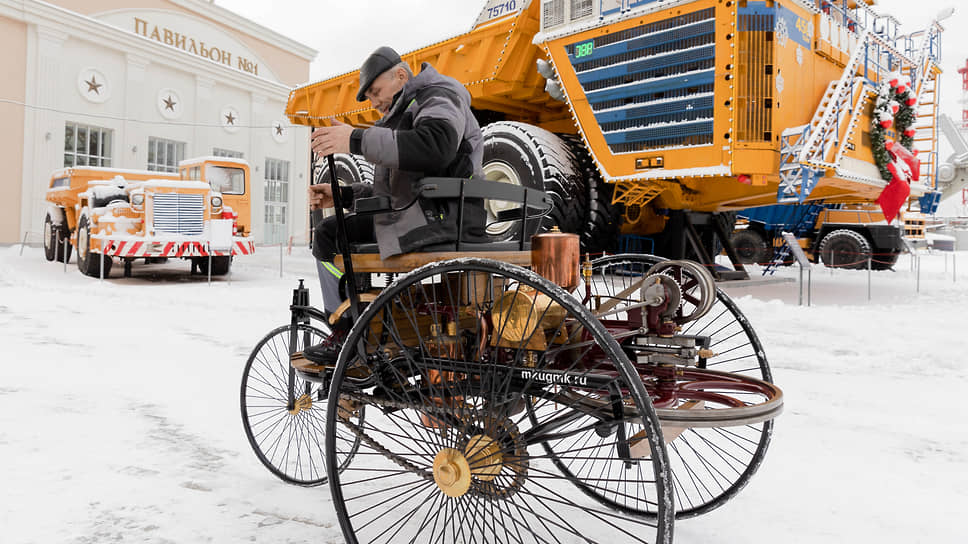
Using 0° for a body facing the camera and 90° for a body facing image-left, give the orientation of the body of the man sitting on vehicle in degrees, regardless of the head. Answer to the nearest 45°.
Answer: approximately 90°

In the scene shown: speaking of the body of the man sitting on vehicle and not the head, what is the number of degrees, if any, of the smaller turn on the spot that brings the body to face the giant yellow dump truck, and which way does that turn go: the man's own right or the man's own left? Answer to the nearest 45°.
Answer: approximately 135° to the man's own right

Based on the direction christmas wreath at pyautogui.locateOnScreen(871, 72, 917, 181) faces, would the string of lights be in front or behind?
behind

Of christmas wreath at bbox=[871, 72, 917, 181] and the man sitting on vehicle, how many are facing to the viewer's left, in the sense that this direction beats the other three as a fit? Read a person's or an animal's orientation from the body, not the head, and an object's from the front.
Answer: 1

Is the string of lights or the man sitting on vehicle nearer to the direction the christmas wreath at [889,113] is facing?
the man sitting on vehicle

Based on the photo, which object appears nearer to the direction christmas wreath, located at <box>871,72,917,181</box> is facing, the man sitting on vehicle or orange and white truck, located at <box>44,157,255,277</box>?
the man sitting on vehicle

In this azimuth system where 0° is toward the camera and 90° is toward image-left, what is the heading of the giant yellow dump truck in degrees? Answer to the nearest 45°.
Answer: approximately 315°

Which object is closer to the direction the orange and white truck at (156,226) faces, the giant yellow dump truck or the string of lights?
the giant yellow dump truck
